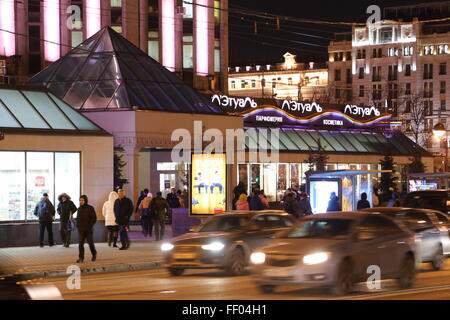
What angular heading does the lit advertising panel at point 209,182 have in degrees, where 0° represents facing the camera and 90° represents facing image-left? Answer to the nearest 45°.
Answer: approximately 0°

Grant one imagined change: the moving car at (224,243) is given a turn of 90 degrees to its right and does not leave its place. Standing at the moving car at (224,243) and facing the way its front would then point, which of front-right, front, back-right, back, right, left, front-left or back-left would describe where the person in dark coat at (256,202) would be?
front-right

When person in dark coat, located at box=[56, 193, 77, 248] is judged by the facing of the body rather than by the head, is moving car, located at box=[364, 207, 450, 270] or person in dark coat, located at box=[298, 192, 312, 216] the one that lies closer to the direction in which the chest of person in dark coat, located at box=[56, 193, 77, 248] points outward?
the moving car

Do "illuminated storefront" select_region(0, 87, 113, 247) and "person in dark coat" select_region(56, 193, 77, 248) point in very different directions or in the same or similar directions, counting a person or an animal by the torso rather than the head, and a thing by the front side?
same or similar directions

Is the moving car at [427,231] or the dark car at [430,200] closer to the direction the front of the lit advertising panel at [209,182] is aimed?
the moving car

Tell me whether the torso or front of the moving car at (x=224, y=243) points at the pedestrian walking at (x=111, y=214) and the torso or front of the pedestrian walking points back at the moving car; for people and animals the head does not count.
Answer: no

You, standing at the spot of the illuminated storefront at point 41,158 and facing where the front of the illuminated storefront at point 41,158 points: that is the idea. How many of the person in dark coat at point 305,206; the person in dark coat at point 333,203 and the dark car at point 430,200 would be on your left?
3

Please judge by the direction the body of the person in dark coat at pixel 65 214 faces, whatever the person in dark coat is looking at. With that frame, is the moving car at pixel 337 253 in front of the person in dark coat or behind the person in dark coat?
in front

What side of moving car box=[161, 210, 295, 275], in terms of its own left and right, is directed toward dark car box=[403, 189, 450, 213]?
back

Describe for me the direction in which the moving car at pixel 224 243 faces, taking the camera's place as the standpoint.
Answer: facing the viewer and to the left of the viewer

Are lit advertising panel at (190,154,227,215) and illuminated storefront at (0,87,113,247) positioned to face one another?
no

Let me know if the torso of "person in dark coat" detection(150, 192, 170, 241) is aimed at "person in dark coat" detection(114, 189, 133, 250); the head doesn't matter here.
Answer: no

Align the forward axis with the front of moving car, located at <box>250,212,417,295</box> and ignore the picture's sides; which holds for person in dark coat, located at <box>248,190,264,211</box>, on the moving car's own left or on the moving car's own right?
on the moving car's own right

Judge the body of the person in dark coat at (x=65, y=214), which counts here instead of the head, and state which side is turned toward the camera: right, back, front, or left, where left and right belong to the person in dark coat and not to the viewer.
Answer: front

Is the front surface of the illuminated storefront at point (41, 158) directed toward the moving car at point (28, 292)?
yes
